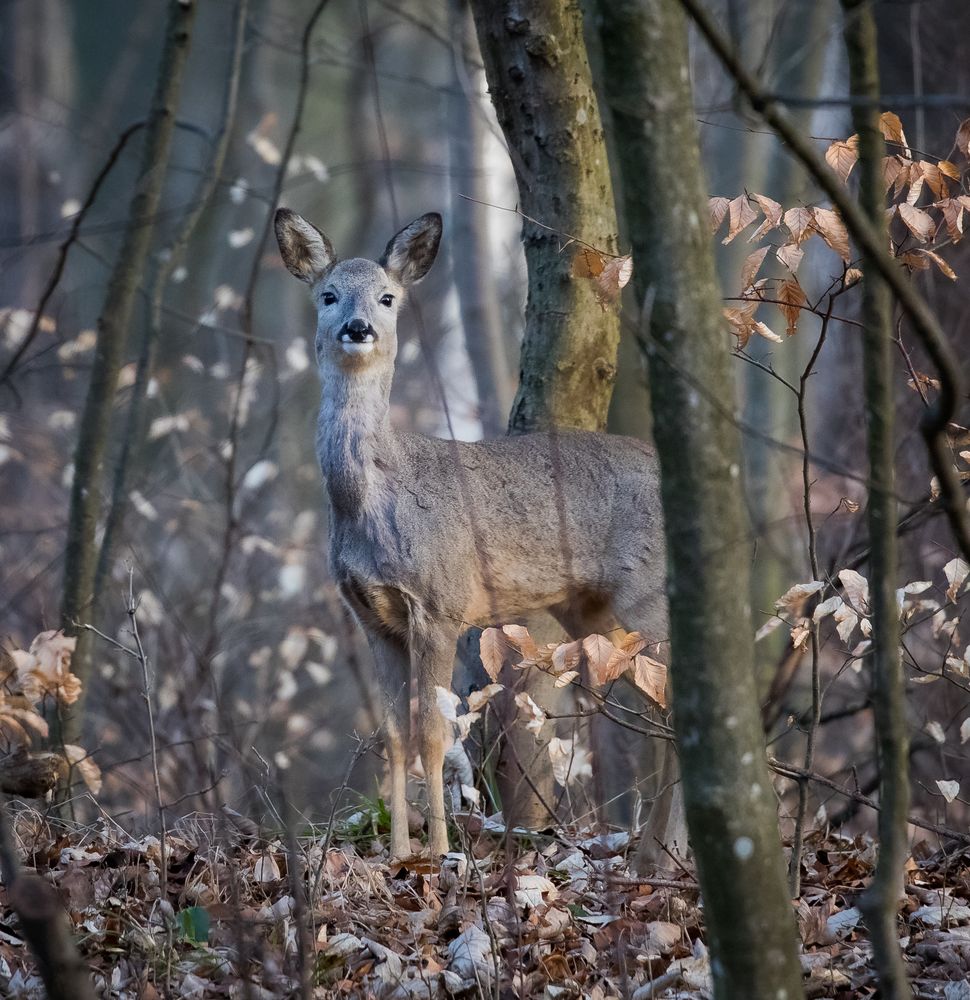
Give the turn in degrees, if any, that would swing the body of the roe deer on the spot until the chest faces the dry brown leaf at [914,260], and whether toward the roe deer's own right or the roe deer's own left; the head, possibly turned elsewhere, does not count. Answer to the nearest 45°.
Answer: approximately 90° to the roe deer's own left

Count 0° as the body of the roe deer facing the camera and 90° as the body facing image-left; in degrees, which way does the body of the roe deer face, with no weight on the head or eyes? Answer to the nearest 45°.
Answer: approximately 45°

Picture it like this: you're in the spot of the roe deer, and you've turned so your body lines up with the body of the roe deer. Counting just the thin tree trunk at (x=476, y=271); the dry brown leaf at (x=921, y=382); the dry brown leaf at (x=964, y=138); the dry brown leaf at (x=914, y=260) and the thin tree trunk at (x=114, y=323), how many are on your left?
3

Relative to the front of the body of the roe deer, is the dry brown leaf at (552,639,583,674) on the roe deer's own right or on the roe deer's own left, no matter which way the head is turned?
on the roe deer's own left

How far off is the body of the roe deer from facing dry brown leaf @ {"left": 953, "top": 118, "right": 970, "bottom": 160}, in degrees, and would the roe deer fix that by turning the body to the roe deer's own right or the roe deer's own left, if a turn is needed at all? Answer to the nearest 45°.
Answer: approximately 90° to the roe deer's own left

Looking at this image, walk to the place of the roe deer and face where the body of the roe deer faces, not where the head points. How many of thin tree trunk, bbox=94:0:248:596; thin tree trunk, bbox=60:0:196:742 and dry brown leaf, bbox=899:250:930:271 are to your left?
1

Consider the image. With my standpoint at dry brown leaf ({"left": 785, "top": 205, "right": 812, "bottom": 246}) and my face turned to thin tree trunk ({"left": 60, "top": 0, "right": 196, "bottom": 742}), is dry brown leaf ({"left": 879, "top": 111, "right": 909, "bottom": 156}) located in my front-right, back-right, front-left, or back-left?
back-right

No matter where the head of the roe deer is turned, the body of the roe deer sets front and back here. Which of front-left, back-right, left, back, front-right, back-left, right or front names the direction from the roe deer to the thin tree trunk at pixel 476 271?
back-right
